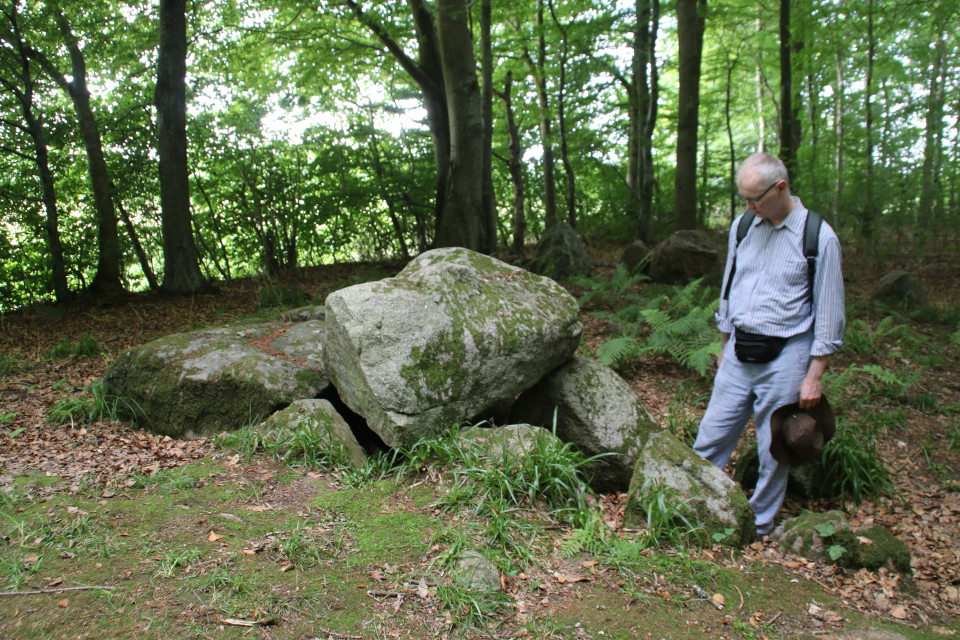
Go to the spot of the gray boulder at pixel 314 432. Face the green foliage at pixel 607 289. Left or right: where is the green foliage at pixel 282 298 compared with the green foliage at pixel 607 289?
left

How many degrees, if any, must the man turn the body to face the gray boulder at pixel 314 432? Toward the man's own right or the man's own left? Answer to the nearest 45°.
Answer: approximately 45° to the man's own right

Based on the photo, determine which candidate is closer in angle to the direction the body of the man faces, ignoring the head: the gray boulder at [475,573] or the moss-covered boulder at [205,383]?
the gray boulder

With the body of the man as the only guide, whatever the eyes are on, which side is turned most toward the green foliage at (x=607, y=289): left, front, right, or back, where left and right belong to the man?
right

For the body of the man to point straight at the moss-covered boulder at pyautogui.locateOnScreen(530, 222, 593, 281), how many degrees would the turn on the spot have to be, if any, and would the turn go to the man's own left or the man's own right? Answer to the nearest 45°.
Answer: approximately 90° to the man's own right

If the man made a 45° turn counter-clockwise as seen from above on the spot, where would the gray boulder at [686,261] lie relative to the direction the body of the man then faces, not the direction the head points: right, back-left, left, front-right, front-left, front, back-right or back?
back

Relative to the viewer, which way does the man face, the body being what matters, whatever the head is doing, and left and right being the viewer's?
facing the viewer and to the left of the viewer

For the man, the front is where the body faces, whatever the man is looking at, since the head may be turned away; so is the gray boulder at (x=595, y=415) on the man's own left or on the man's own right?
on the man's own right

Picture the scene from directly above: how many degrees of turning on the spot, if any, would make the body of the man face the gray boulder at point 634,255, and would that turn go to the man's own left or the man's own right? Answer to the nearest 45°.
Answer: approximately 135° to the man's own right
